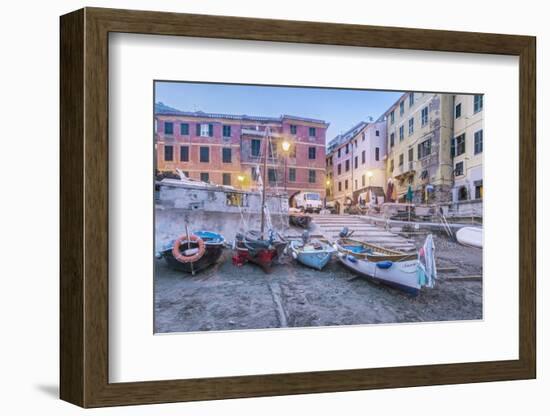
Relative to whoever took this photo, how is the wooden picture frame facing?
facing the viewer and to the right of the viewer
